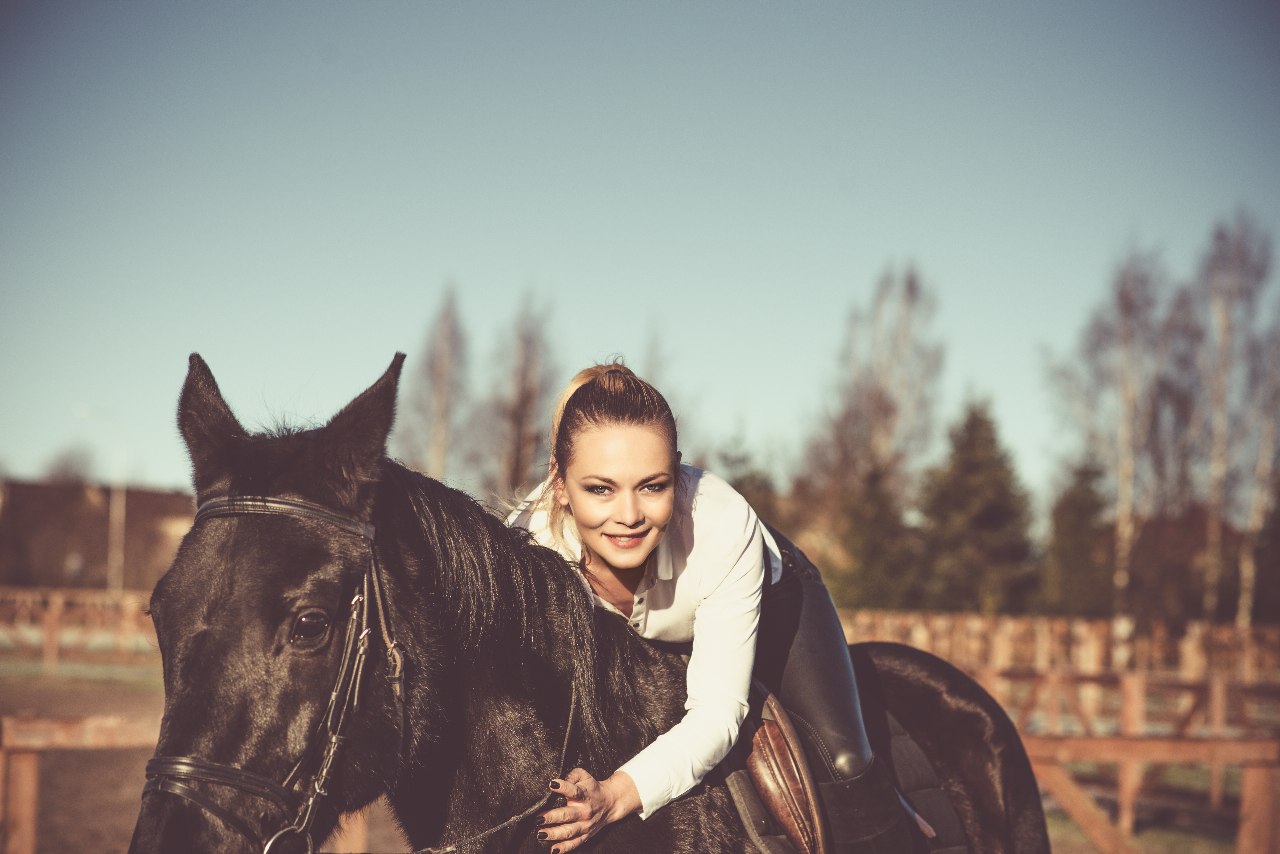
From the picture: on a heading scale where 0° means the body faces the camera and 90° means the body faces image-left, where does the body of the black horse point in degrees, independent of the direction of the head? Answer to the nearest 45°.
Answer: approximately 45°

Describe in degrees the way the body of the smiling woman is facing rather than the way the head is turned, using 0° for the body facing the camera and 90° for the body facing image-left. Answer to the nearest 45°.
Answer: approximately 45°

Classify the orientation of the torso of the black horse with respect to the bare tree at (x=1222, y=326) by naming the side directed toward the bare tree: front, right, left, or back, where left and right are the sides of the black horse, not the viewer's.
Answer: back

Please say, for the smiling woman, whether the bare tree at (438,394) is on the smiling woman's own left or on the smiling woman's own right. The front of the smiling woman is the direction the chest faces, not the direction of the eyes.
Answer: on the smiling woman's own right

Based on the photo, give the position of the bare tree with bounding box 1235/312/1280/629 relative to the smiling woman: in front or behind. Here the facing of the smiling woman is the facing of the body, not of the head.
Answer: behind

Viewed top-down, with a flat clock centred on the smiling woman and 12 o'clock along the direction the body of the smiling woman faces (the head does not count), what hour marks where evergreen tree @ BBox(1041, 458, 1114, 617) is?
The evergreen tree is roughly at 5 o'clock from the smiling woman.
